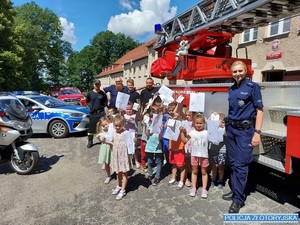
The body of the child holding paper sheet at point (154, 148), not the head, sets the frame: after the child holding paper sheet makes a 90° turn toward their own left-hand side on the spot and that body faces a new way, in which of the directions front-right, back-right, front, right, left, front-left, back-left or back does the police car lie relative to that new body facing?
back-left

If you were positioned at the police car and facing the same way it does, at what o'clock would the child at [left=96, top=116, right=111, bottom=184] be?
The child is roughly at 1 o'clock from the police car.

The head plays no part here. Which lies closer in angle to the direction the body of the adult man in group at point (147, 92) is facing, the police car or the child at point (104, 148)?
the child

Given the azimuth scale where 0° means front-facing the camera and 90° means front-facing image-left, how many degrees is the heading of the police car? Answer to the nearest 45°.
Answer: approximately 315°

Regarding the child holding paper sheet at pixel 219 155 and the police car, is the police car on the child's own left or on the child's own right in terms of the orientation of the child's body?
on the child's own right

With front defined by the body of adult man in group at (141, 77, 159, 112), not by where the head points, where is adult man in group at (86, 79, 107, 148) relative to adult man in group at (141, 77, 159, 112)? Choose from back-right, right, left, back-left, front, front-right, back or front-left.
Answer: back-right

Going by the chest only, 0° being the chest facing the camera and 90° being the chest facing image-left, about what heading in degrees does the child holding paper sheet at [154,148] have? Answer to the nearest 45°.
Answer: approximately 0°

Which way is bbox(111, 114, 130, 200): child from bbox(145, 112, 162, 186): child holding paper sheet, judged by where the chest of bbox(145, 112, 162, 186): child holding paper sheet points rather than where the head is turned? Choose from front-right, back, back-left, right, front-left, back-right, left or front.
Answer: front-right

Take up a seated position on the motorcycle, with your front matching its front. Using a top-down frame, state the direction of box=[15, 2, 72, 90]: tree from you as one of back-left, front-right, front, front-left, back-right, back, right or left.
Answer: back-left
